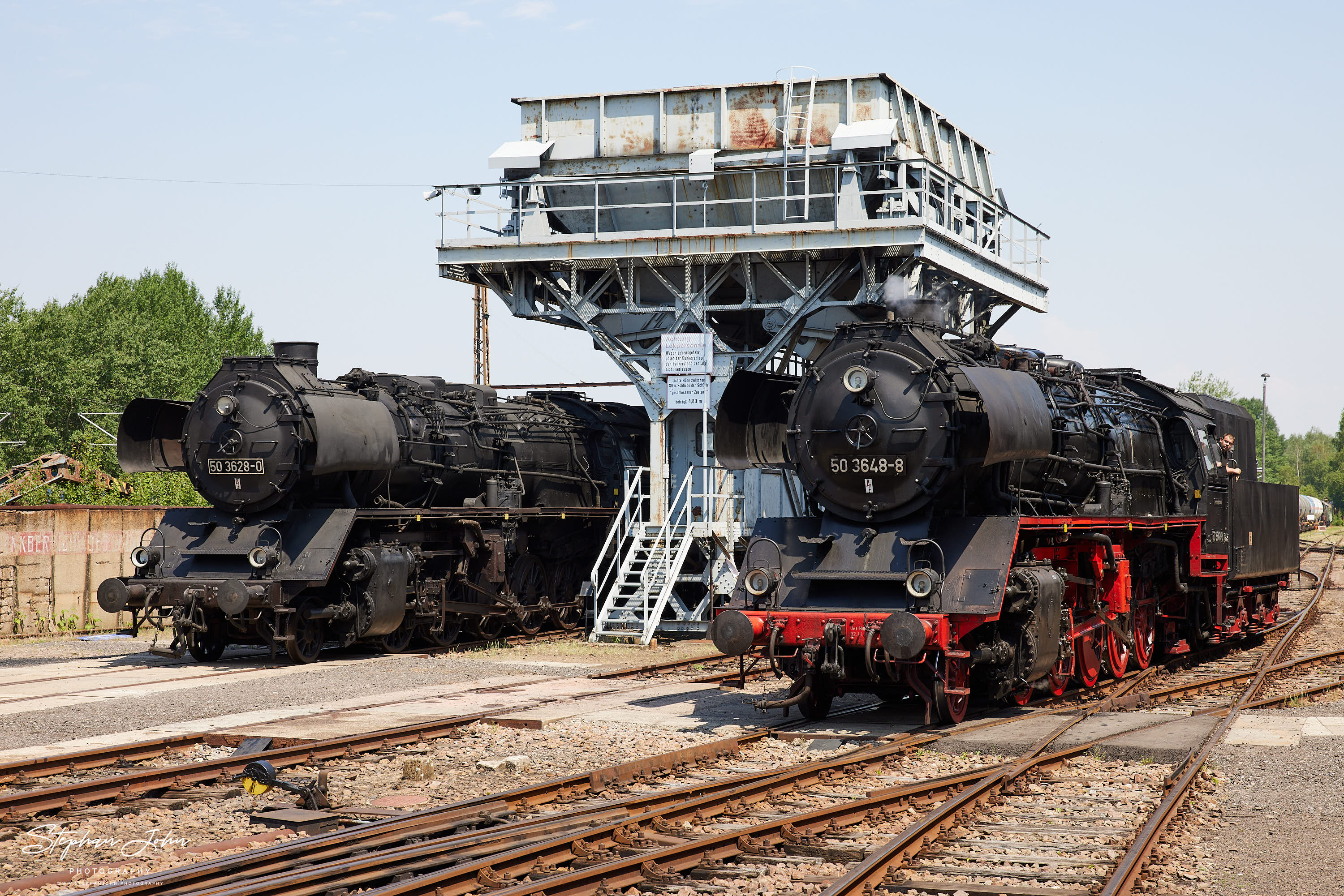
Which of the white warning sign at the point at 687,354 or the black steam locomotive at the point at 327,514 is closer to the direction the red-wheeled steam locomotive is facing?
the black steam locomotive

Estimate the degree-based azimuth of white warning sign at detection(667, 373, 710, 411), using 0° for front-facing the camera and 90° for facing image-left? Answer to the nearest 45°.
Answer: approximately 0°

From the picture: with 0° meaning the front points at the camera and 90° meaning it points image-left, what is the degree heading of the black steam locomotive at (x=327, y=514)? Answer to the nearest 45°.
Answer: approximately 45°

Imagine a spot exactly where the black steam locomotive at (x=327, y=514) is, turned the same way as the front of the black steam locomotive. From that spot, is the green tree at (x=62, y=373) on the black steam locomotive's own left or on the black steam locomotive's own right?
on the black steam locomotive's own right

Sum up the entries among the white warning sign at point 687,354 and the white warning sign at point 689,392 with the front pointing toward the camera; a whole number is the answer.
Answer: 2

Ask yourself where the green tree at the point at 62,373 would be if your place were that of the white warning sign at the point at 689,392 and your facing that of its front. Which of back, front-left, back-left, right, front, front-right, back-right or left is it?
back-right

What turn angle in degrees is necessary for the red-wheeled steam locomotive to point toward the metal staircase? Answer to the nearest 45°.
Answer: approximately 90° to its right

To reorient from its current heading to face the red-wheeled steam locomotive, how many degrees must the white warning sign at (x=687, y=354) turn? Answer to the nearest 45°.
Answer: approximately 90° to its left

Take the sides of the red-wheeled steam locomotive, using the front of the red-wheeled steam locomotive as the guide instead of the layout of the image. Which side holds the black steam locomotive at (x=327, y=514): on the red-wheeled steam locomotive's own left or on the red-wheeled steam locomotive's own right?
on the red-wheeled steam locomotive's own right
